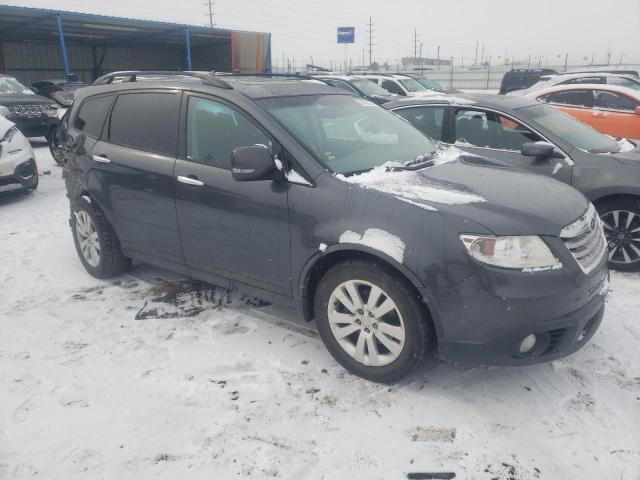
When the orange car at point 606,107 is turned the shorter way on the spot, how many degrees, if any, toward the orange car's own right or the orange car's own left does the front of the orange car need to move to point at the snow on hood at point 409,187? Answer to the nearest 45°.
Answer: approximately 90° to the orange car's own right

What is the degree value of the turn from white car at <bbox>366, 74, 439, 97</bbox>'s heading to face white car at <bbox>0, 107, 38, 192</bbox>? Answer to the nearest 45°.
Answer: approximately 90° to its right

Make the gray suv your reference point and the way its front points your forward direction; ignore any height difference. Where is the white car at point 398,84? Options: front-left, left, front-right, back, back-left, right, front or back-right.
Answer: back-left

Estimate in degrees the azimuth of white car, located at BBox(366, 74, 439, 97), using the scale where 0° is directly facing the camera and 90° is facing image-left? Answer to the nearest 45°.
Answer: approximately 315°

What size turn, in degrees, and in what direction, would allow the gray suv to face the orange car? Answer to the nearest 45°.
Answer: approximately 90° to its left

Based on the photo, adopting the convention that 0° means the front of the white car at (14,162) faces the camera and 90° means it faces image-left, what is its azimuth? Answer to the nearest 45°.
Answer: approximately 315°

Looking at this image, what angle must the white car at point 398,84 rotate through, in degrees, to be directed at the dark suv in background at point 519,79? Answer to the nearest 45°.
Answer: approximately 90° to its left

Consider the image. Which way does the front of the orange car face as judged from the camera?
facing to the right of the viewer
